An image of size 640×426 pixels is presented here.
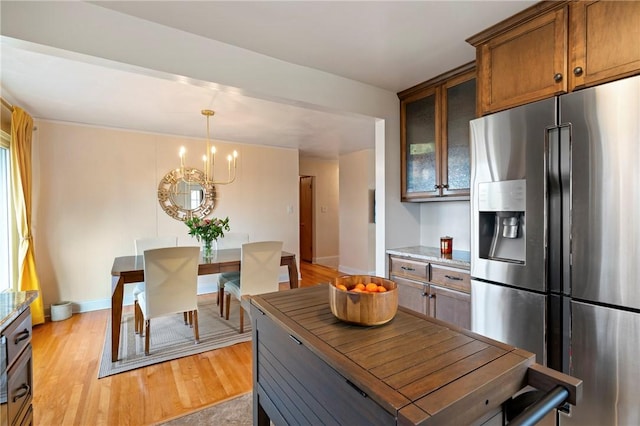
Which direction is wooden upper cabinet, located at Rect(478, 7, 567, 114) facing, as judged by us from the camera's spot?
facing the viewer and to the left of the viewer

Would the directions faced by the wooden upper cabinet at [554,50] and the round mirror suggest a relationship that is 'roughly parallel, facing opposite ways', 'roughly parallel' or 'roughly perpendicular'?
roughly perpendicular

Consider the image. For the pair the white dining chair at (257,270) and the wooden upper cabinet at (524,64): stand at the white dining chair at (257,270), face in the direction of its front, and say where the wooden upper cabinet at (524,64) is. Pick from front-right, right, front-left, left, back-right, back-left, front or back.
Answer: back

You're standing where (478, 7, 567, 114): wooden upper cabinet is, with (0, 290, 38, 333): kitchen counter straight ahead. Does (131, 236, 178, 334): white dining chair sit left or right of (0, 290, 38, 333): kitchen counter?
right

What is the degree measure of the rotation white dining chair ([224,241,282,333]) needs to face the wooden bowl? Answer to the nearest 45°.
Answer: approximately 135° to its left

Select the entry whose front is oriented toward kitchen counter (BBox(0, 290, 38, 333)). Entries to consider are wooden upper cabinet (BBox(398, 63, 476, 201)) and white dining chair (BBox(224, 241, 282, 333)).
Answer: the wooden upper cabinet

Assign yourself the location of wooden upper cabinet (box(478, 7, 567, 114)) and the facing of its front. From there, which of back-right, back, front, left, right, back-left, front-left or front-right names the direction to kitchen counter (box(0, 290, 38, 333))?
front

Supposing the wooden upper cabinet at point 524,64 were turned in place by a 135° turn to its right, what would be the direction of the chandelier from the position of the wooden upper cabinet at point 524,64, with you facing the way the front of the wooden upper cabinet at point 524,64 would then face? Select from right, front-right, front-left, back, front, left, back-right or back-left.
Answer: left

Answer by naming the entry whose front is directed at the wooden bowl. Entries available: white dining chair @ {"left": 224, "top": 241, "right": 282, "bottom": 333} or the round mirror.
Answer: the round mirror

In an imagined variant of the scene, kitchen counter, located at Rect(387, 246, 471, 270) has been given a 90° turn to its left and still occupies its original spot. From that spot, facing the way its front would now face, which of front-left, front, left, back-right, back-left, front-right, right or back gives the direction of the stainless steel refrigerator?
front
